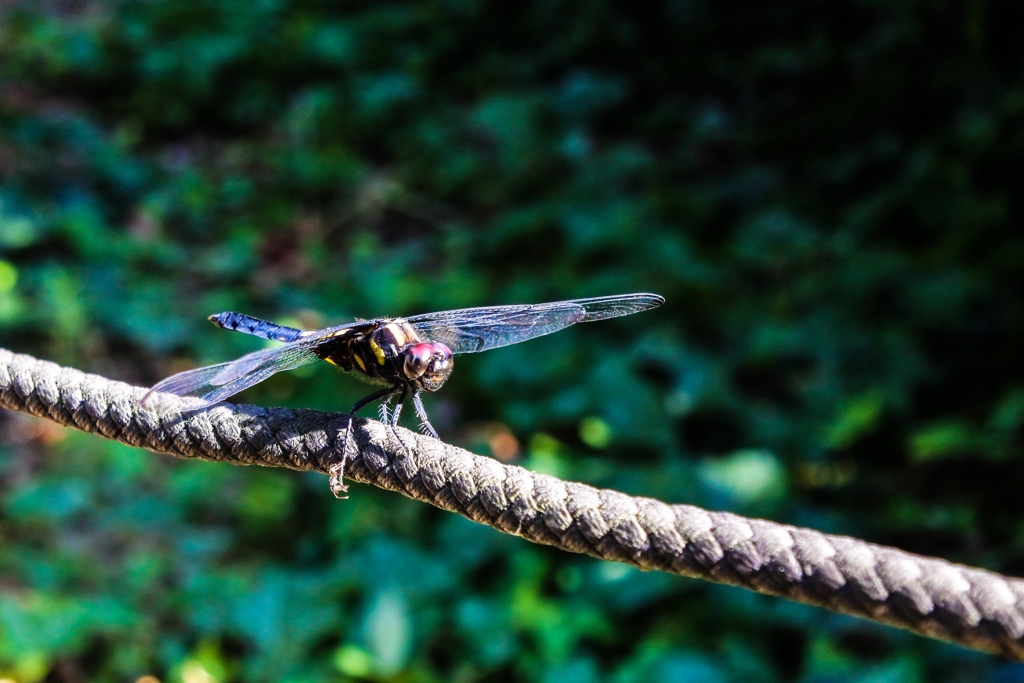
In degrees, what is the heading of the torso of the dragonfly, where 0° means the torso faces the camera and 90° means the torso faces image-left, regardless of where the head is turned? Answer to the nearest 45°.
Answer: approximately 315°
